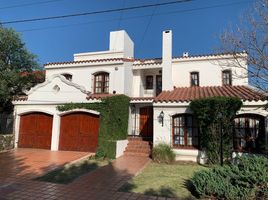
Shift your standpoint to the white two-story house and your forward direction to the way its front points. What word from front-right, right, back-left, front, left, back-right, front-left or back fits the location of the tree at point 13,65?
right

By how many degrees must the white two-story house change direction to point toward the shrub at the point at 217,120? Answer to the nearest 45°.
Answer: approximately 45° to its left

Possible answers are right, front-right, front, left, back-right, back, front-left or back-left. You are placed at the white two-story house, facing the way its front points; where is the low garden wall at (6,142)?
right

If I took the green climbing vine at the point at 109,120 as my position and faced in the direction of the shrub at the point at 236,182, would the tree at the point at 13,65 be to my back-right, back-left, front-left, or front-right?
back-right

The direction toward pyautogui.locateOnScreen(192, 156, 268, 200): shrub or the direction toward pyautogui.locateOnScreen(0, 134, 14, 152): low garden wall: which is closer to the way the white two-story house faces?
the shrub

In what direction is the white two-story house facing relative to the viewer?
toward the camera

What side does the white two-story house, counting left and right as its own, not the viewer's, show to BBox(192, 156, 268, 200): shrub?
front

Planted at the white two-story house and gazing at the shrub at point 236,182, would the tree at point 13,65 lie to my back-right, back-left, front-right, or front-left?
back-right
